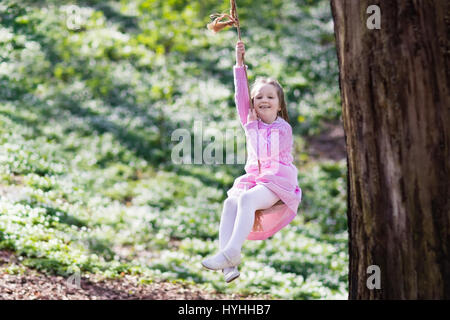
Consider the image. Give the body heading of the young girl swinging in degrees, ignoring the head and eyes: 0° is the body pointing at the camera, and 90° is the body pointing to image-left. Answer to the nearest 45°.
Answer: approximately 45°

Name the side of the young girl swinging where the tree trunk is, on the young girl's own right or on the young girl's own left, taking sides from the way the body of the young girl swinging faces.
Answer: on the young girl's own left
